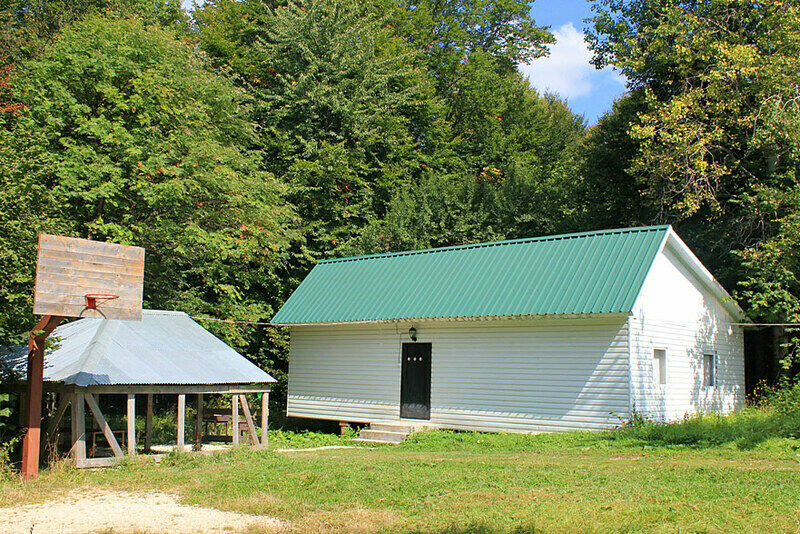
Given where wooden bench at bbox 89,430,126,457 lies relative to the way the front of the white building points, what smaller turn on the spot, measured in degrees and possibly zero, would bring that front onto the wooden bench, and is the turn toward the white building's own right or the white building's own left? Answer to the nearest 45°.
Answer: approximately 45° to the white building's own right

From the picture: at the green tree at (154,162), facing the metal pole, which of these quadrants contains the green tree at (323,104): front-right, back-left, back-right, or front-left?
back-left

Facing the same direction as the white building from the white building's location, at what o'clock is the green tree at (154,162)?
The green tree is roughly at 2 o'clock from the white building.

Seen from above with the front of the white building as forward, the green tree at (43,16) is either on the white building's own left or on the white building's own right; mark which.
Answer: on the white building's own right

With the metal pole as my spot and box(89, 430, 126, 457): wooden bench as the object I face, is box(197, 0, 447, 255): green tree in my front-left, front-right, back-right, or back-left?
front-right

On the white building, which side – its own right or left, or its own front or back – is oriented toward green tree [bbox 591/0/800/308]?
back

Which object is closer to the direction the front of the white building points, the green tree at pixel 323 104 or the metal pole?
the metal pole

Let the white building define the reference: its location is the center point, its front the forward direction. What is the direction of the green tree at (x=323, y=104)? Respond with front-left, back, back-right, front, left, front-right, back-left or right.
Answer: right
